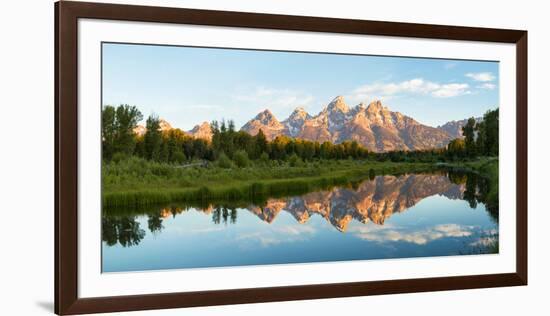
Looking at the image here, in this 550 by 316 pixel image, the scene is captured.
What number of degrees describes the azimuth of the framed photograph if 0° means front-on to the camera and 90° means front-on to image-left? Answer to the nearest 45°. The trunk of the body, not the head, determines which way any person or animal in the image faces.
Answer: approximately 315°
